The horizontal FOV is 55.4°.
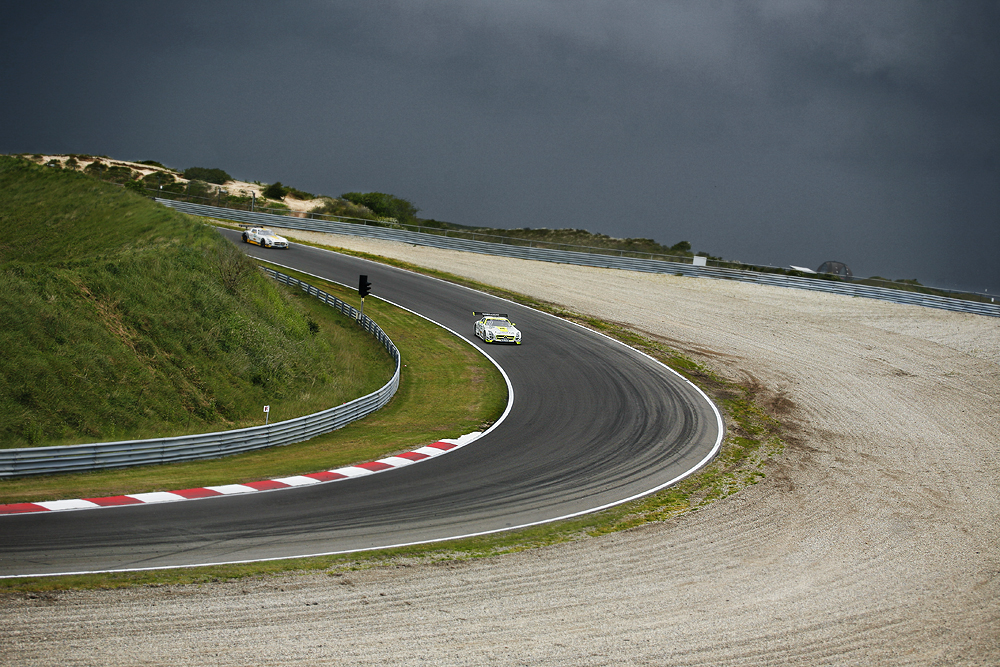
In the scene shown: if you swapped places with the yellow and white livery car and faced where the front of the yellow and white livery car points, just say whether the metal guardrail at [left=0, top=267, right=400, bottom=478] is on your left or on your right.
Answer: on your right

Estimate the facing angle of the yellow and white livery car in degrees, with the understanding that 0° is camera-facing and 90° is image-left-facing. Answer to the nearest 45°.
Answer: approximately 315°
